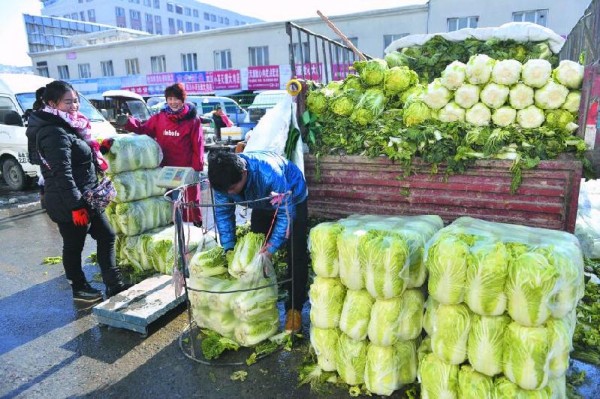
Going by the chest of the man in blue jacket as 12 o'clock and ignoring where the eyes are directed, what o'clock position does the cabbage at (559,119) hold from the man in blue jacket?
The cabbage is roughly at 7 o'clock from the man in blue jacket.

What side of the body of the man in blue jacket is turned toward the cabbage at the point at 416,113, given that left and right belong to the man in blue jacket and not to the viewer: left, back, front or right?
back

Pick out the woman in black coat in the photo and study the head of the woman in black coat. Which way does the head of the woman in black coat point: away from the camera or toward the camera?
toward the camera

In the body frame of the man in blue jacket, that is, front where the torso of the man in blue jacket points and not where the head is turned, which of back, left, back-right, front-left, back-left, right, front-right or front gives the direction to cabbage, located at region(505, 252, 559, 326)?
left

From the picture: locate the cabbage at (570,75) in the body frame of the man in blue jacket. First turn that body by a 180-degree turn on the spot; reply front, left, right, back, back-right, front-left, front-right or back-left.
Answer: front-right

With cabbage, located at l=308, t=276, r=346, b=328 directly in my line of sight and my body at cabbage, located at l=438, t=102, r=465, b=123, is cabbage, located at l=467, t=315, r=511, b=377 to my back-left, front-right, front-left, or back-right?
front-left

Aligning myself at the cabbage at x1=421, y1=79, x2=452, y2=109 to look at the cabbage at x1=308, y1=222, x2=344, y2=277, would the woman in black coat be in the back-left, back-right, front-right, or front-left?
front-right

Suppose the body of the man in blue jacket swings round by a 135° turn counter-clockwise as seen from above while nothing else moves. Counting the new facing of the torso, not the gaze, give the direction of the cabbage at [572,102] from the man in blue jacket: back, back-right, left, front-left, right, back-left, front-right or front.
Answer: front

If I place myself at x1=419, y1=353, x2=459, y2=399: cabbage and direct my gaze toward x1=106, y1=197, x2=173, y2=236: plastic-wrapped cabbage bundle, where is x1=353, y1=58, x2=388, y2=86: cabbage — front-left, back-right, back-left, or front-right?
front-right

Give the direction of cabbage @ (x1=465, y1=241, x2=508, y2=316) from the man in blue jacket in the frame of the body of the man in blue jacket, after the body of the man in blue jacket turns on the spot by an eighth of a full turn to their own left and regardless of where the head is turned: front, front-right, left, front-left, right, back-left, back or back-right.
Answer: front-left
